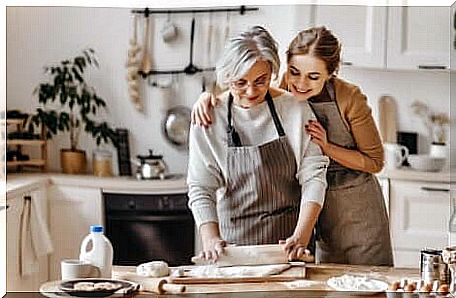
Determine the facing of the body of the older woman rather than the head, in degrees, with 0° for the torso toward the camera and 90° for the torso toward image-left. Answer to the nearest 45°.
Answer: approximately 0°

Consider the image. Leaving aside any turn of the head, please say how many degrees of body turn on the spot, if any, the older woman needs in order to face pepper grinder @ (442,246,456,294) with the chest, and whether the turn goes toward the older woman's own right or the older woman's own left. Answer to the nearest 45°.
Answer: approximately 90° to the older woman's own left

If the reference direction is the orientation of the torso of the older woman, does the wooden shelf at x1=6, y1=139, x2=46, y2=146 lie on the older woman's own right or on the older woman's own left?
on the older woman's own right

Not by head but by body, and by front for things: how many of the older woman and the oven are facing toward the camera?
2
